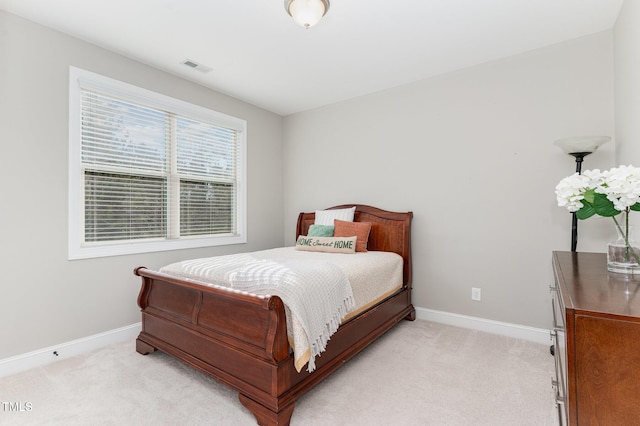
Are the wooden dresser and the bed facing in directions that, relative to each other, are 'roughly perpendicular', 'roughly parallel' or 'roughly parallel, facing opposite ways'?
roughly perpendicular

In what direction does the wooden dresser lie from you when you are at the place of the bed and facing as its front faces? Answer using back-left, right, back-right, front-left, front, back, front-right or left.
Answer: left

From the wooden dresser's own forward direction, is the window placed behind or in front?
in front

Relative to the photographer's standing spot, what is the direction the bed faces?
facing the viewer and to the left of the viewer

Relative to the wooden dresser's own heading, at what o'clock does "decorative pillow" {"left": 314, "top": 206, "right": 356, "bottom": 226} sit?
The decorative pillow is roughly at 1 o'clock from the wooden dresser.

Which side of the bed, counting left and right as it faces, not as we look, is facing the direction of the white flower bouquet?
left

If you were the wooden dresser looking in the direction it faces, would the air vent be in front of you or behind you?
in front

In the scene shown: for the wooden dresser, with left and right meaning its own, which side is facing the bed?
front

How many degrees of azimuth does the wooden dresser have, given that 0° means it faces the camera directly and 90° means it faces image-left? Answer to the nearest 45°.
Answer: approximately 90°

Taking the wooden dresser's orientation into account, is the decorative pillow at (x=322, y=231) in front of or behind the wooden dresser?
in front

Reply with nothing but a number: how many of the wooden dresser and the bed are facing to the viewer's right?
0

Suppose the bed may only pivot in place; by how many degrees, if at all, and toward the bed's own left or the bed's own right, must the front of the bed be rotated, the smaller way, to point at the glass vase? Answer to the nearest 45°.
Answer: approximately 90° to the bed's own left
